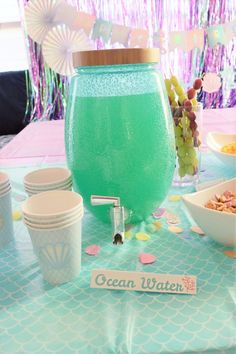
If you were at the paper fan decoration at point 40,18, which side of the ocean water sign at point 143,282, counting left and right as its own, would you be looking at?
back

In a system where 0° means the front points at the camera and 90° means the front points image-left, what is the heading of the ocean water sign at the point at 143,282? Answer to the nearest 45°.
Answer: approximately 0°
